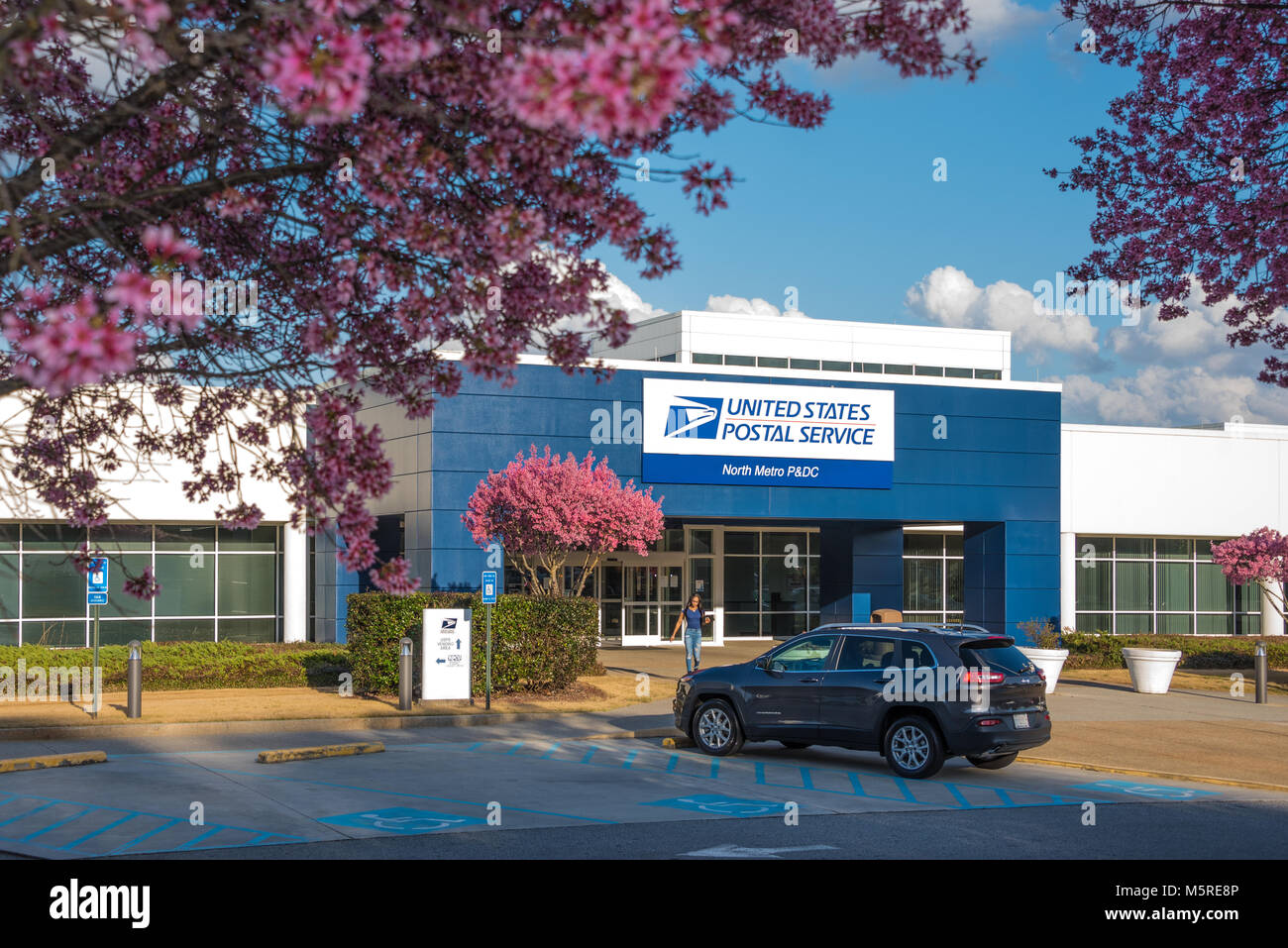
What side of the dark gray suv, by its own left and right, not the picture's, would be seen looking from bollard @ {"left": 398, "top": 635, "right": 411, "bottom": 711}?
front

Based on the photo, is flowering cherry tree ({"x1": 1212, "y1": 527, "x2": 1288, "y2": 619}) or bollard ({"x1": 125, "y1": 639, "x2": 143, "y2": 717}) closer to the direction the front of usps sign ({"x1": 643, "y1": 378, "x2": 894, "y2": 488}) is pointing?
the bollard

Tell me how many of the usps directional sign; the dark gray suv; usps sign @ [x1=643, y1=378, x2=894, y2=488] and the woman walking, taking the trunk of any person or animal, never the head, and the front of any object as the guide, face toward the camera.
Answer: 3

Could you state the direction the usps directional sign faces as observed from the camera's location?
facing the viewer

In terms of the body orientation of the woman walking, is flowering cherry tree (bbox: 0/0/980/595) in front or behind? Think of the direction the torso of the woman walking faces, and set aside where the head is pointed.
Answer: in front

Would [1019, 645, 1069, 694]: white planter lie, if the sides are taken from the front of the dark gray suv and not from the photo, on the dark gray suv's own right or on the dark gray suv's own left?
on the dark gray suv's own right

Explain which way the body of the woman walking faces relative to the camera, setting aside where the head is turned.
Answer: toward the camera

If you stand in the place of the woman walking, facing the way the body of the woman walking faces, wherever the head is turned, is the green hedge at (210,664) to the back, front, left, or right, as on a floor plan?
right

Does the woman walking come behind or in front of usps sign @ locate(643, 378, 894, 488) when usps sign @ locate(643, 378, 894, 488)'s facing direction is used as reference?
in front

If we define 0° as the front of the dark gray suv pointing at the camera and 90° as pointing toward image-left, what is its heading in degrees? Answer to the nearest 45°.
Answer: approximately 135°
